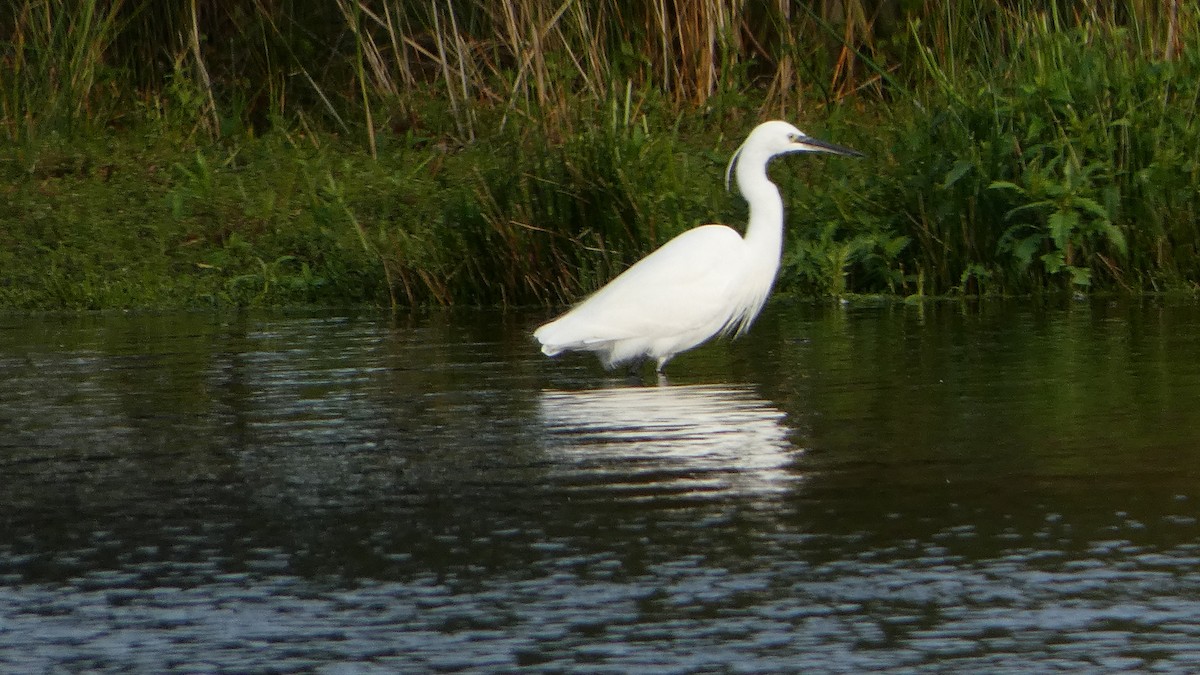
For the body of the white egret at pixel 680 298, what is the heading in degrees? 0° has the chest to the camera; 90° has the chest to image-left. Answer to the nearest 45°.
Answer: approximately 270°

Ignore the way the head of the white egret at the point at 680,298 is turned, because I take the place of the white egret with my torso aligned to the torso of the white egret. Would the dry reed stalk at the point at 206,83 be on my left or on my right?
on my left
